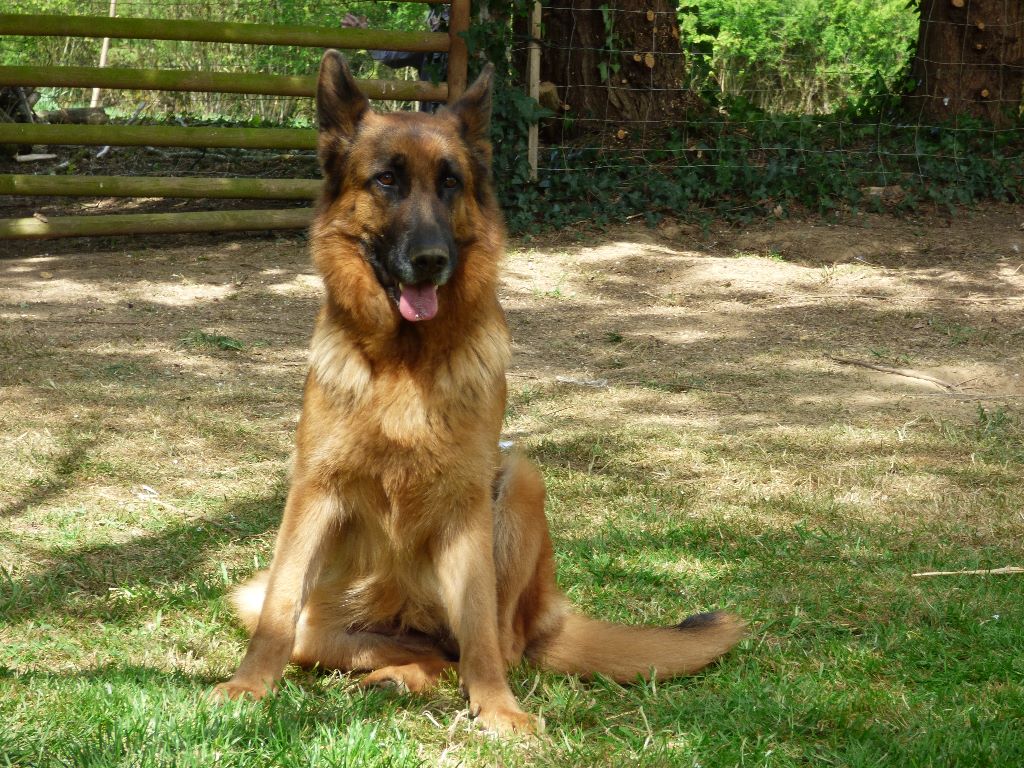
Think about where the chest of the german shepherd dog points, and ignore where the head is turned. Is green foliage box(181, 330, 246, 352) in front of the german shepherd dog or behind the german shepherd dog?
behind

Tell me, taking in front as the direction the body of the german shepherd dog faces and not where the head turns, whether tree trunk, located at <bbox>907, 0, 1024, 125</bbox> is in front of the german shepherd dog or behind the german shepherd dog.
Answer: behind

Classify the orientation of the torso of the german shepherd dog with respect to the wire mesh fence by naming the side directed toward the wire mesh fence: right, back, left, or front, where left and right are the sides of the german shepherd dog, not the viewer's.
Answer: back

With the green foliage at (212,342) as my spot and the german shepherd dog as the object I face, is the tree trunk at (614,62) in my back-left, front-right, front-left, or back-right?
back-left

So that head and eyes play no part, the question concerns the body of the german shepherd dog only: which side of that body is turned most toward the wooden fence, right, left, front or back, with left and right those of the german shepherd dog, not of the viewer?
back

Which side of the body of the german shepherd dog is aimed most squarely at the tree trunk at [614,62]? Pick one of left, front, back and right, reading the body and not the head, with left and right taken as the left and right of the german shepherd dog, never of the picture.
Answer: back

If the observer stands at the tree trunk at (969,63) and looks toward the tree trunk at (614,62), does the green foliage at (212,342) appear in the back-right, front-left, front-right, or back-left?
front-left

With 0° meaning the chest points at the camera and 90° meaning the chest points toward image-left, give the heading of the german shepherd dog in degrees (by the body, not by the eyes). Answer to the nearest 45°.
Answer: approximately 0°
